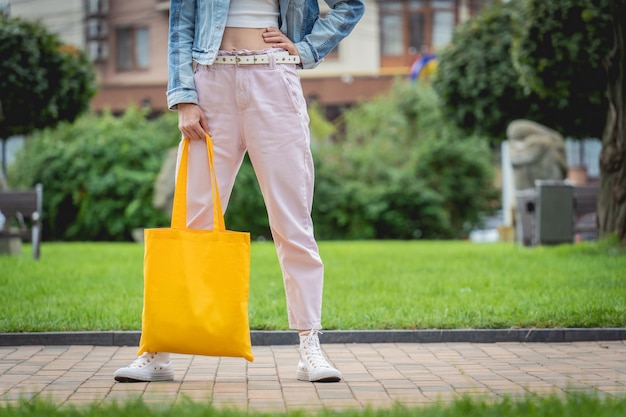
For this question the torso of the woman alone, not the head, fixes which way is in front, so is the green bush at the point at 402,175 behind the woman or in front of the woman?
behind

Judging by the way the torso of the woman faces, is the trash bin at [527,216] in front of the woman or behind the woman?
behind

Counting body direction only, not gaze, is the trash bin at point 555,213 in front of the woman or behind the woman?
behind

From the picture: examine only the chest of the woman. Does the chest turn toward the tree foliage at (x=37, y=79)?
no

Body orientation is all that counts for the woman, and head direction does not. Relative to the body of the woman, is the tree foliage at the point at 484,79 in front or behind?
behind

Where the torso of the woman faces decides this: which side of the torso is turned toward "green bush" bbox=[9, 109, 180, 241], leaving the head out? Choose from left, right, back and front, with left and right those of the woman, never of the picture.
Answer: back

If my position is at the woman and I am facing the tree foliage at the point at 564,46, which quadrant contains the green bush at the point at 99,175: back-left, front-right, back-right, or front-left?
front-left

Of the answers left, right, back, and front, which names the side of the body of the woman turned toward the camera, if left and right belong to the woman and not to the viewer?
front
